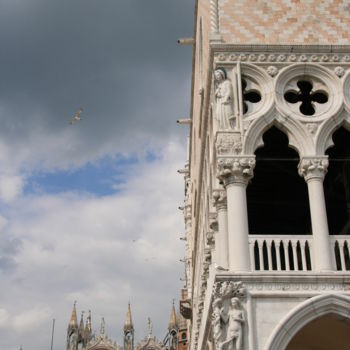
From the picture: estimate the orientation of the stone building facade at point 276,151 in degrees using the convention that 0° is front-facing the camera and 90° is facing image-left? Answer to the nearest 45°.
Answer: approximately 0°

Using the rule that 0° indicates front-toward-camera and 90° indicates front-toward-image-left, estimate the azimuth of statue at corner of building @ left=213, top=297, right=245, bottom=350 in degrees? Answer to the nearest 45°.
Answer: approximately 0°
